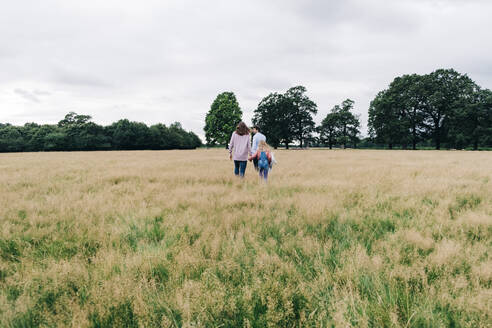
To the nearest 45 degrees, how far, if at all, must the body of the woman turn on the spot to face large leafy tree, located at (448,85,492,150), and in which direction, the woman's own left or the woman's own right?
approximately 45° to the woman's own right

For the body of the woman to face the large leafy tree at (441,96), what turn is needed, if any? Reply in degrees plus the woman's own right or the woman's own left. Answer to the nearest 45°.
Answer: approximately 45° to the woman's own right

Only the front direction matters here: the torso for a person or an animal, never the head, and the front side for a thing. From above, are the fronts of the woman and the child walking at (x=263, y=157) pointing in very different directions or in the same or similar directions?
same or similar directions

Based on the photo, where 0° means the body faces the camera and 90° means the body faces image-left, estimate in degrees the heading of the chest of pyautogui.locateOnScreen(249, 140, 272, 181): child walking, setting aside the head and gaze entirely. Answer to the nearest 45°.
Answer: approximately 180°

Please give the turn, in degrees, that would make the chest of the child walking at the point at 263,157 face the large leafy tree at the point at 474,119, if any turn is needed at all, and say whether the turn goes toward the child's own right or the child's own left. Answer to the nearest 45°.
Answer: approximately 45° to the child's own right

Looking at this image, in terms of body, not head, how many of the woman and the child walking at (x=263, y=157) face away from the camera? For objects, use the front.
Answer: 2

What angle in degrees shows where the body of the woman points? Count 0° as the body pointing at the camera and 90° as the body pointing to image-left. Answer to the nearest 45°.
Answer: approximately 180°
